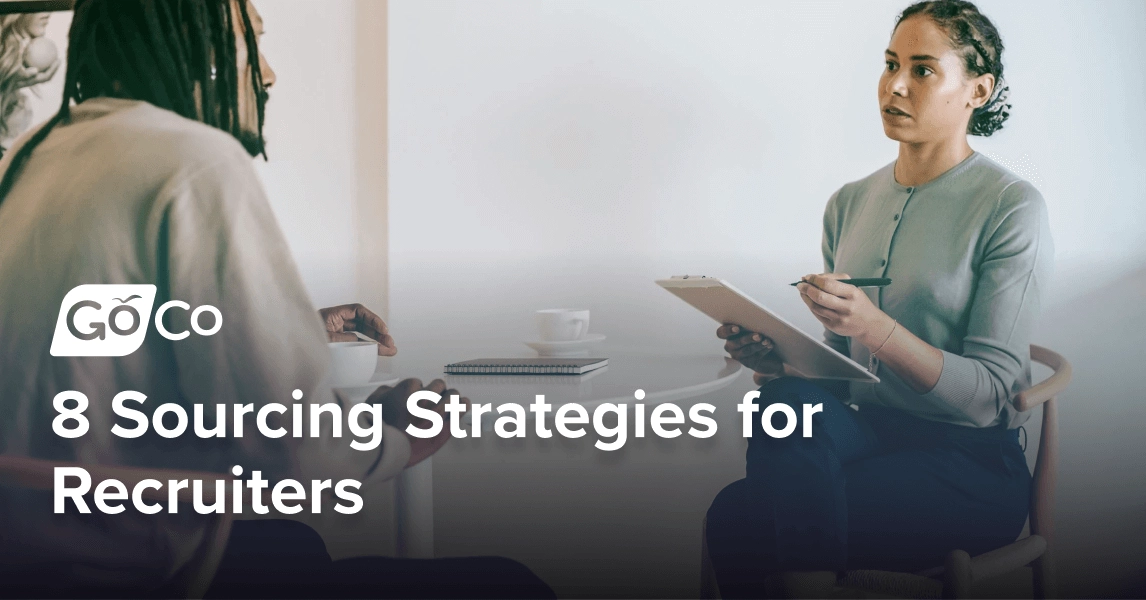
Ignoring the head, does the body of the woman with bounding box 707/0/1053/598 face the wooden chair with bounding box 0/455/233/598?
yes

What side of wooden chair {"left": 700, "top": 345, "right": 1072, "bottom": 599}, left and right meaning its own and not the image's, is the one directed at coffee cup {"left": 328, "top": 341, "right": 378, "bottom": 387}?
front

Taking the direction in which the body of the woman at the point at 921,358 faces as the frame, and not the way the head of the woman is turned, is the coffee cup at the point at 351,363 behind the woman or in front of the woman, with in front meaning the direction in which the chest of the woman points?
in front

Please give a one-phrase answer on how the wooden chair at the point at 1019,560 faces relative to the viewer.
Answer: facing the viewer and to the left of the viewer

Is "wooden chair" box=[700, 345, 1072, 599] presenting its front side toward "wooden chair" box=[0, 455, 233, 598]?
yes

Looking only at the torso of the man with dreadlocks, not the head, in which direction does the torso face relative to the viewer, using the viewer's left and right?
facing away from the viewer and to the right of the viewer

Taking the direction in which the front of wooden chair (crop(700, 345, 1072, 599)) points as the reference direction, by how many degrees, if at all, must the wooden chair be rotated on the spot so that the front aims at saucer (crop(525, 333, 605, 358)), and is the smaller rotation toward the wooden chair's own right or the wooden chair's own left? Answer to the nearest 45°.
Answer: approximately 45° to the wooden chair's own right

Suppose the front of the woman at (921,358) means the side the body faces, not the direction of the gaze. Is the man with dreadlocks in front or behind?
in front
